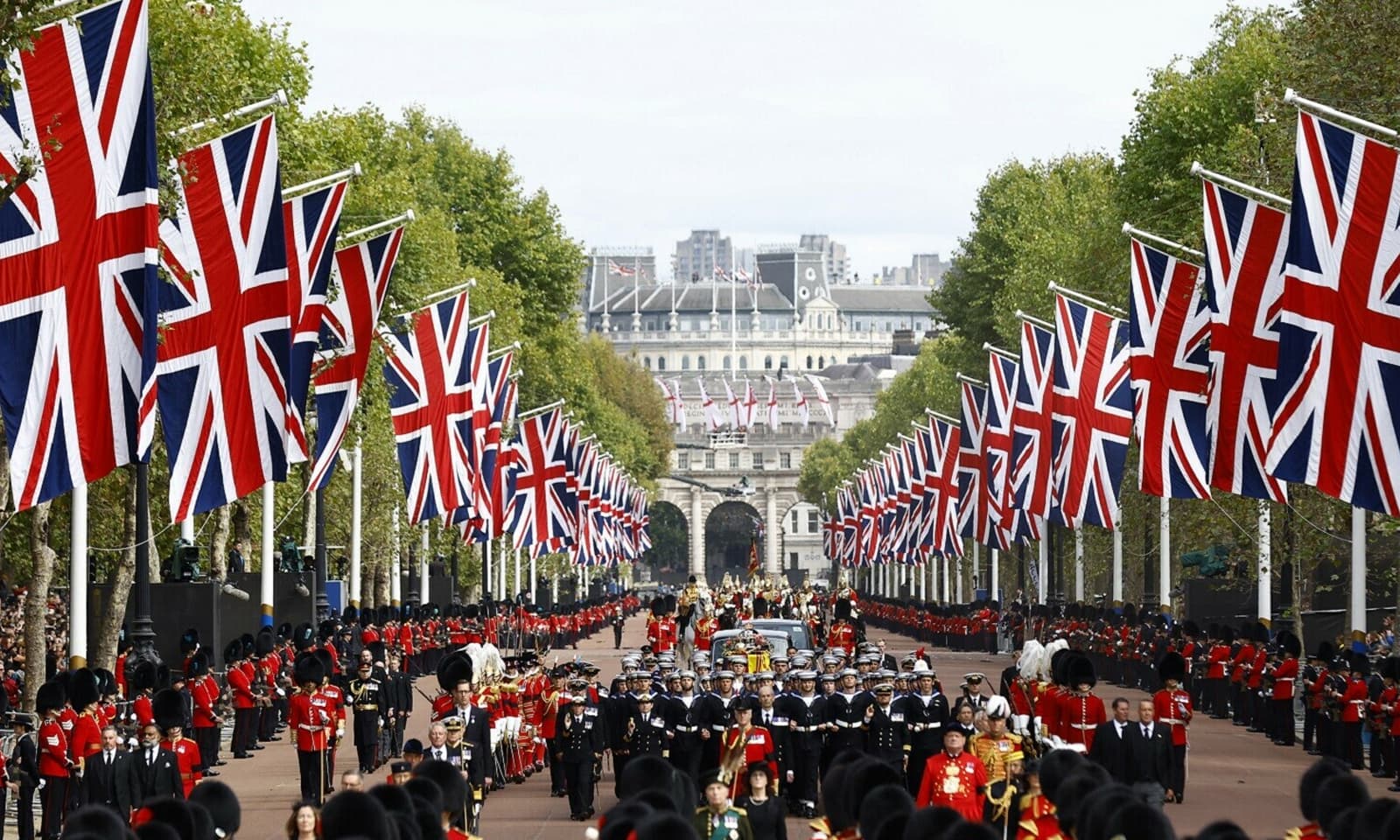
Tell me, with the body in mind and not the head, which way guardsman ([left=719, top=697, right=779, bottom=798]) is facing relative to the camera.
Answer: toward the camera

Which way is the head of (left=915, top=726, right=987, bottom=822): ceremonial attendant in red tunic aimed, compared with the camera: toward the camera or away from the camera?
toward the camera

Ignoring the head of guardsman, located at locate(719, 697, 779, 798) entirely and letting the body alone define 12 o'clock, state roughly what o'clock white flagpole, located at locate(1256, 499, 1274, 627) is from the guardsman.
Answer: The white flagpole is roughly at 7 o'clock from the guardsman.

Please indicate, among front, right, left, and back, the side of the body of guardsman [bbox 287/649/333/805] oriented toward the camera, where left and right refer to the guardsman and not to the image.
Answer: front

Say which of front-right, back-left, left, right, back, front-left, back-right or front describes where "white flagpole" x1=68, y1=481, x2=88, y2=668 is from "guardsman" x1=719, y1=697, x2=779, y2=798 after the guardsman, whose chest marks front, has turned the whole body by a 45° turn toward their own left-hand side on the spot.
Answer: back-right

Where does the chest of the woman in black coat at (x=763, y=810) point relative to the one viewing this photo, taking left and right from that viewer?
facing the viewer

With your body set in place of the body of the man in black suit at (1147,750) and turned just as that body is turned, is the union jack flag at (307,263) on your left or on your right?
on your right

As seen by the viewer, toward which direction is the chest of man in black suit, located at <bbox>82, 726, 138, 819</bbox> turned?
toward the camera

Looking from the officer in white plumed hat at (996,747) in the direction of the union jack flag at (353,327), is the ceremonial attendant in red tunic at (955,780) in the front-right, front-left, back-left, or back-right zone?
back-left

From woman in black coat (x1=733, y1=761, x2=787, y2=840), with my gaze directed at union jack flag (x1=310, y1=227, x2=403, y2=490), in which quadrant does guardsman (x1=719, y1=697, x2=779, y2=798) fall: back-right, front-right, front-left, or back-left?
front-right

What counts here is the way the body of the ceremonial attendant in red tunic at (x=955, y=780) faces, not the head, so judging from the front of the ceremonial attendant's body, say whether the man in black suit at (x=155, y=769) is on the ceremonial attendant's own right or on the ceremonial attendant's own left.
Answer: on the ceremonial attendant's own right

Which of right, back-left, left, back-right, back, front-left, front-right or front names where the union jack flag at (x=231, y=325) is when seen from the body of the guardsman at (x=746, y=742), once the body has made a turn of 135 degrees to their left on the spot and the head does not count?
back-left

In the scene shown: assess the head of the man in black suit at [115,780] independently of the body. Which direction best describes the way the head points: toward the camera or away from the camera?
toward the camera

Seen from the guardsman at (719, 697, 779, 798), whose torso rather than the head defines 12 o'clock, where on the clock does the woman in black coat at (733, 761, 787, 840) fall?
The woman in black coat is roughly at 12 o'clock from the guardsman.

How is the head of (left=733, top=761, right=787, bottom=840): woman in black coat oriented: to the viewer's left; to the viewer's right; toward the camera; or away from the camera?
toward the camera
